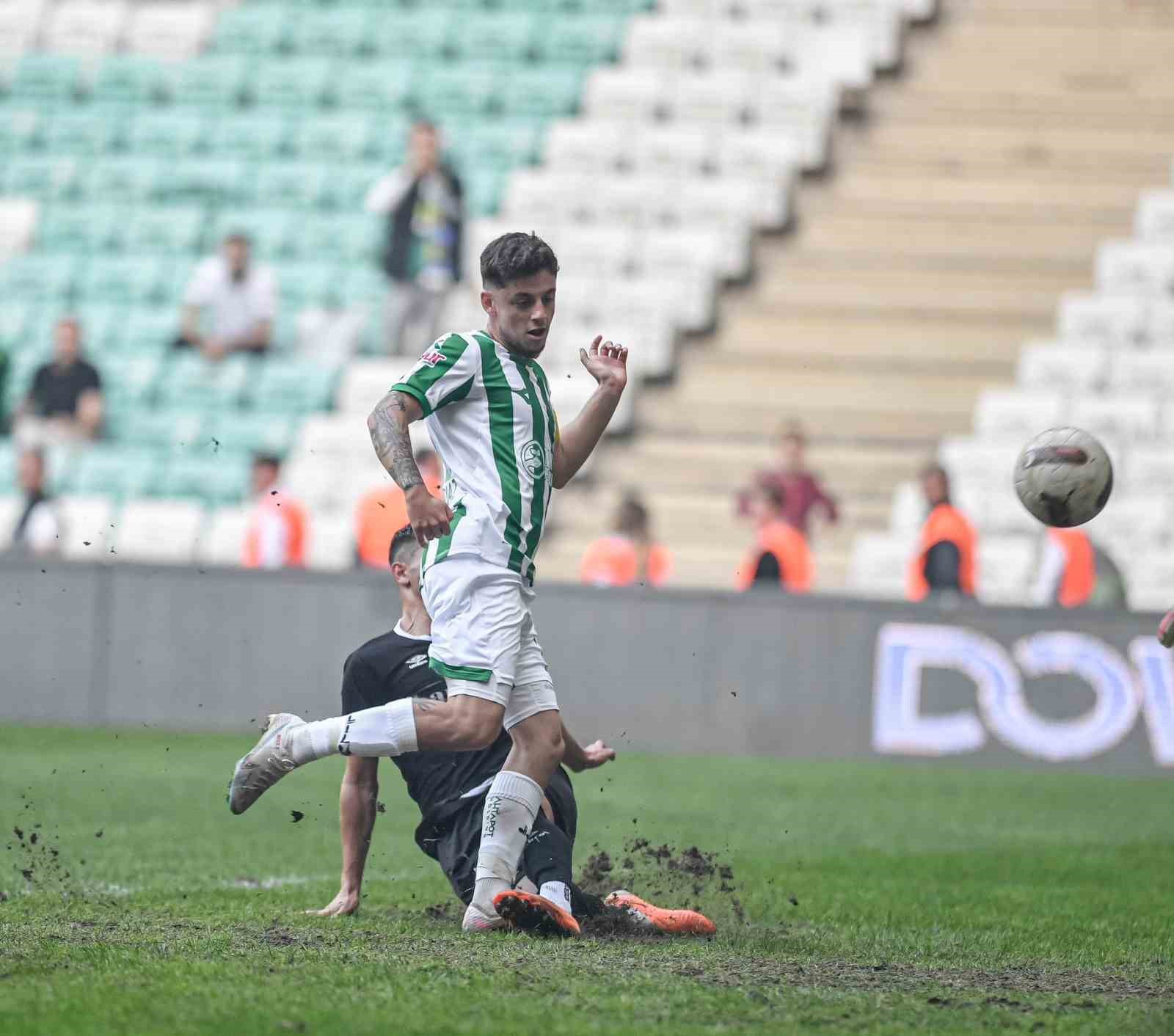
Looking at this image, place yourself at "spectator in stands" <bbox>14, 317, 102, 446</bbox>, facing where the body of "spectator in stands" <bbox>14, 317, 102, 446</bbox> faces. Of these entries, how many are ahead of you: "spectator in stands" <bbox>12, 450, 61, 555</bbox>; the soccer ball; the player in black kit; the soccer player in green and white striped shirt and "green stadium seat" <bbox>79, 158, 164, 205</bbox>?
4

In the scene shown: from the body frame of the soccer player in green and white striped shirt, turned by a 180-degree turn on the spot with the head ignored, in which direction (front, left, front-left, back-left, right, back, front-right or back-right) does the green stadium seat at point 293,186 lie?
front-right

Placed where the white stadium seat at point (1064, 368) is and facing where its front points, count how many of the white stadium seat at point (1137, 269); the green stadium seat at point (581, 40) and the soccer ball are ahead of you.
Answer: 1

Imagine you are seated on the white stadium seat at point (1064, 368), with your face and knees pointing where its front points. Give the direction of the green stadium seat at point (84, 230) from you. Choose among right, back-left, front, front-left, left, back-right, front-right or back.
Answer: right

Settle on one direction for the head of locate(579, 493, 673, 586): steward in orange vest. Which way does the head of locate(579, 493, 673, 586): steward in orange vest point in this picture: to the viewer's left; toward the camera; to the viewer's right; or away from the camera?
away from the camera

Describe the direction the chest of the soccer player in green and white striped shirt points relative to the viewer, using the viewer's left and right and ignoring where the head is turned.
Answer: facing the viewer and to the right of the viewer

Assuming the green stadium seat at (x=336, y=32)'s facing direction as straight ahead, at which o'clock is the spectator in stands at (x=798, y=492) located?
The spectator in stands is roughly at 11 o'clock from the green stadium seat.

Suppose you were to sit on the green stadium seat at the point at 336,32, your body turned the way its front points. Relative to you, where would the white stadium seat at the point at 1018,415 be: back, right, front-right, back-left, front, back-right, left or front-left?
front-left

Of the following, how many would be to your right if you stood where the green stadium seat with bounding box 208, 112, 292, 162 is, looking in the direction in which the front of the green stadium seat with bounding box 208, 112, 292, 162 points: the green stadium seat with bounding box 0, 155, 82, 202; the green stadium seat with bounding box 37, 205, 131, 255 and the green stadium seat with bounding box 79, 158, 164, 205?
3

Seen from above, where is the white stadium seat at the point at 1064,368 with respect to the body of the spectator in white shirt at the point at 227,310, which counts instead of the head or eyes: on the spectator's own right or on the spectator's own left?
on the spectator's own left

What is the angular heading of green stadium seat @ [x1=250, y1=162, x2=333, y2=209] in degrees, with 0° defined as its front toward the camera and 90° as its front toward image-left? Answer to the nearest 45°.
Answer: approximately 0°
